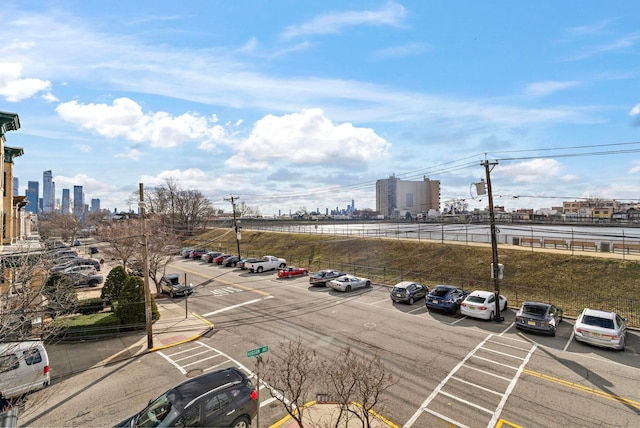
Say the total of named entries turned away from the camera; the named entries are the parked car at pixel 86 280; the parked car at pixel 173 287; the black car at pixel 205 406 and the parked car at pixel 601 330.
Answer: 1

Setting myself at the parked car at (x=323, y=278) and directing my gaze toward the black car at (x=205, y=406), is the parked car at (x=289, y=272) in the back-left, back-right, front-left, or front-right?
back-right

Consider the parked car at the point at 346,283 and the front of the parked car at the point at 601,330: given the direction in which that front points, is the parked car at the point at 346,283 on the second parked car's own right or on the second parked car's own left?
on the second parked car's own left

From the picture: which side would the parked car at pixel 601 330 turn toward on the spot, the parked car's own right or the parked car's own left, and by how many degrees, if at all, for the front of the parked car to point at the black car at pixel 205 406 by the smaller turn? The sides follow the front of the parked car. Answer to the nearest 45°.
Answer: approximately 135° to the parked car's own left

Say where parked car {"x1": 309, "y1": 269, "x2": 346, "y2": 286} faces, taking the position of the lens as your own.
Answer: facing away from the viewer and to the right of the viewer

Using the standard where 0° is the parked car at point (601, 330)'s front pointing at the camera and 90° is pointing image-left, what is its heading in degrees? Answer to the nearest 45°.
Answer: approximately 180°
